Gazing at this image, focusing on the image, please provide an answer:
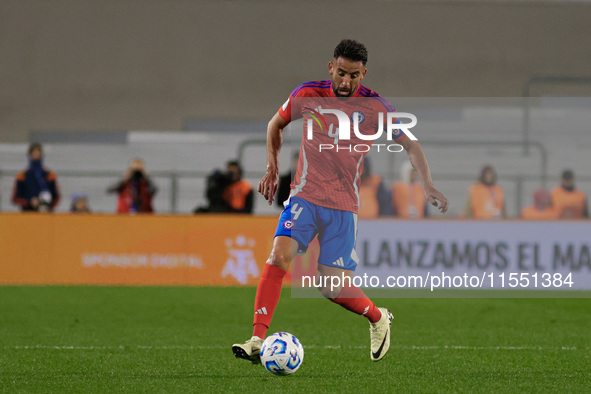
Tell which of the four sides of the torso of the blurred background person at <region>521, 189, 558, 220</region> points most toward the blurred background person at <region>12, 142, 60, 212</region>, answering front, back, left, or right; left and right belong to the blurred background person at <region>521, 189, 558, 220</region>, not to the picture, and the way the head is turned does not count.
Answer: right

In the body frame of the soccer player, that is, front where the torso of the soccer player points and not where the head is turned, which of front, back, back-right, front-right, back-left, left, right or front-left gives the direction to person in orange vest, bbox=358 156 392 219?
back

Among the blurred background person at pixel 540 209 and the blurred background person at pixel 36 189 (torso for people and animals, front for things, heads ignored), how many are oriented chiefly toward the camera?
2

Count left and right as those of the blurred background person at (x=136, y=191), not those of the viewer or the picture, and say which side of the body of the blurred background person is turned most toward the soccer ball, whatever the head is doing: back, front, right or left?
front

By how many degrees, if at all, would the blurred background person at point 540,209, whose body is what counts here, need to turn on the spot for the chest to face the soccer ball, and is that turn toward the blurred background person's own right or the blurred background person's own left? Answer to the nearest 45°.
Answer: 0° — they already face it

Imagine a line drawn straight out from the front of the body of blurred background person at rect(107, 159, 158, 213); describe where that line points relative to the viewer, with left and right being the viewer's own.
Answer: facing the viewer

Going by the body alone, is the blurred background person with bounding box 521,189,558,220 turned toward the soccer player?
yes

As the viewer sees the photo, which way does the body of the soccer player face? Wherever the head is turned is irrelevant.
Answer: toward the camera

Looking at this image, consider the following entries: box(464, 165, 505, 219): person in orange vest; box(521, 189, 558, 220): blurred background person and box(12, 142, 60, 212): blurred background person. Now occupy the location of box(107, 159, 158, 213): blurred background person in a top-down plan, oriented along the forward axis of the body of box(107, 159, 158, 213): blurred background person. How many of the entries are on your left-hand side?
2

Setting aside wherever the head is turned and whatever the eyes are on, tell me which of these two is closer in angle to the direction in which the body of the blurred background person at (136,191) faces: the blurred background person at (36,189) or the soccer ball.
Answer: the soccer ball

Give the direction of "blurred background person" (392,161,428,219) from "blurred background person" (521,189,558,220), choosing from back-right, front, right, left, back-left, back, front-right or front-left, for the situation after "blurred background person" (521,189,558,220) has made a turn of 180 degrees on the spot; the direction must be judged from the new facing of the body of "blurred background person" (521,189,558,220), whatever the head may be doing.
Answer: back-left

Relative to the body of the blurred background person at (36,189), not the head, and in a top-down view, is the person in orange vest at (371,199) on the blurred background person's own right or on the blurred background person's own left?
on the blurred background person's own left

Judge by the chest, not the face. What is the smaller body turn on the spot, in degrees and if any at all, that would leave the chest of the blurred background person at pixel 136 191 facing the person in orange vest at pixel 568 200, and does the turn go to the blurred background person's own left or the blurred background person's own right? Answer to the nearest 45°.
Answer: approximately 90° to the blurred background person's own left

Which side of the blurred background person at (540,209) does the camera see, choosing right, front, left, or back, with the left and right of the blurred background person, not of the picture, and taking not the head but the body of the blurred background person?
front
